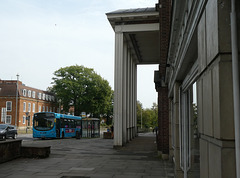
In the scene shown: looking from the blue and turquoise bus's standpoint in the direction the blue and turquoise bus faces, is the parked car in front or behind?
in front

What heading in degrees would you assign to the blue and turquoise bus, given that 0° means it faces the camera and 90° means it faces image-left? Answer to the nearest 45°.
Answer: approximately 45°

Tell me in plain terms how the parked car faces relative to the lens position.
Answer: facing the viewer and to the left of the viewer

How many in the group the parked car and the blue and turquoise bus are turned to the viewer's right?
0

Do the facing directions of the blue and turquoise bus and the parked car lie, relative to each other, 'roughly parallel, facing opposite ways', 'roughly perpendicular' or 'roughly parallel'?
roughly parallel

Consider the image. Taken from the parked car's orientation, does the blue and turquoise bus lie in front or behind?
behind
